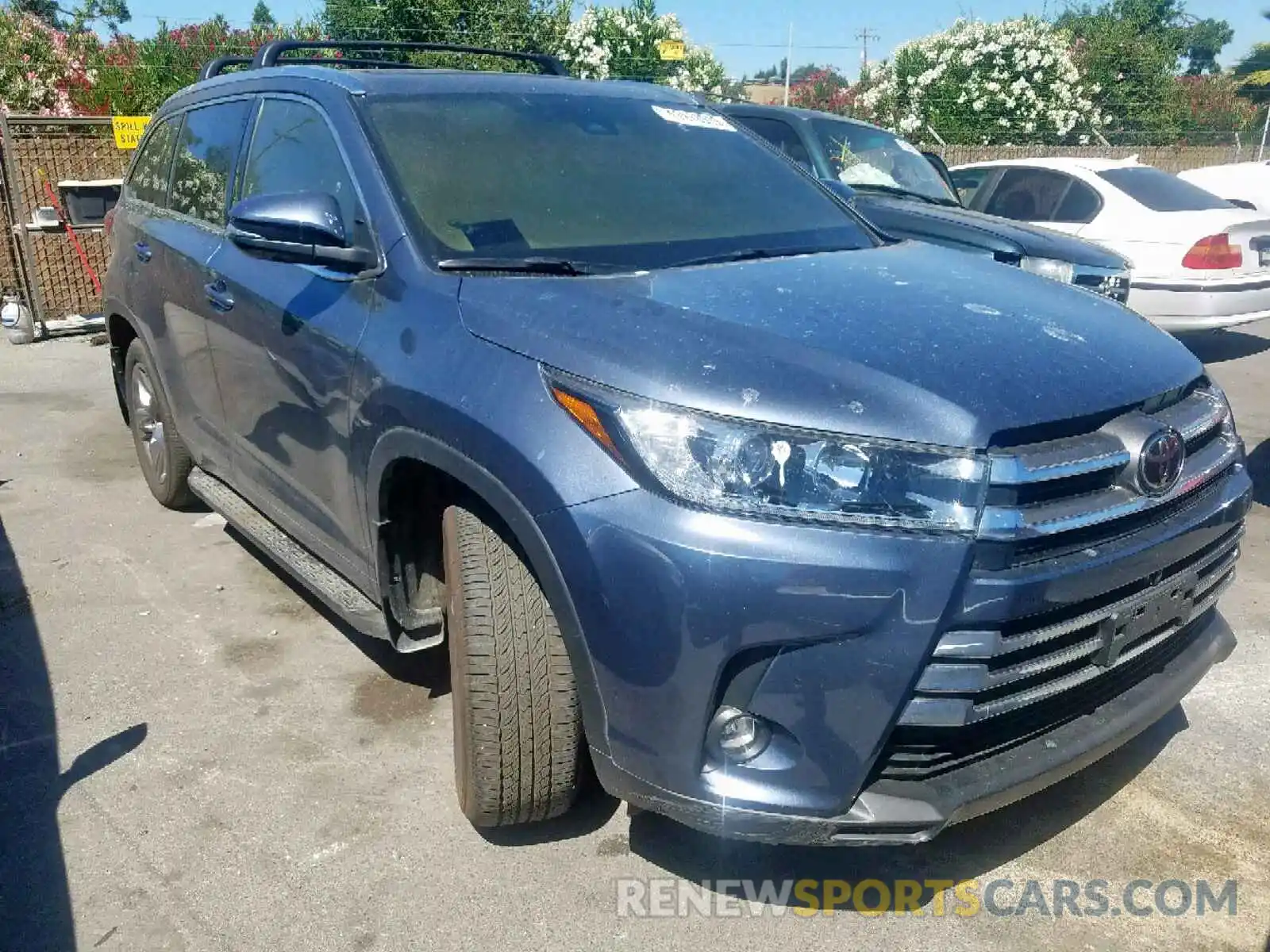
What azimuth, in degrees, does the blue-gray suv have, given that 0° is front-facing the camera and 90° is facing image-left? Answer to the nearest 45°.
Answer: approximately 315°

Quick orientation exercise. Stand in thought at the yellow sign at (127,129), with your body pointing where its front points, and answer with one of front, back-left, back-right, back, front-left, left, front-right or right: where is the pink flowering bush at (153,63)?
back

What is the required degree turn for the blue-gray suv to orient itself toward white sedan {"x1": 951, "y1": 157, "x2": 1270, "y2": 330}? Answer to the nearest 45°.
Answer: approximately 90° to its left

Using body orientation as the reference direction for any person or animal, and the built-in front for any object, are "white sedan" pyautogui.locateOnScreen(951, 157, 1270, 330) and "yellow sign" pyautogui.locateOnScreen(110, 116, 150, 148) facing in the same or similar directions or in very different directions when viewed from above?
very different directions

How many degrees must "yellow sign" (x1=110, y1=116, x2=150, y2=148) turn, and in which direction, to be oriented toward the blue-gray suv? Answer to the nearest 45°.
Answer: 0° — it already faces it

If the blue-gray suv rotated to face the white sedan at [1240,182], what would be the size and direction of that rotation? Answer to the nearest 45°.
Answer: approximately 90° to its left

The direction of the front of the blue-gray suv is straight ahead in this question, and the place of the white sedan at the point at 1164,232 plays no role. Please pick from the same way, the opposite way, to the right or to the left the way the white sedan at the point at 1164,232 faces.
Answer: the opposite way

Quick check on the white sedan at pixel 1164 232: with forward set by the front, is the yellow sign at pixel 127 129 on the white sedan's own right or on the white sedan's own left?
on the white sedan's own left

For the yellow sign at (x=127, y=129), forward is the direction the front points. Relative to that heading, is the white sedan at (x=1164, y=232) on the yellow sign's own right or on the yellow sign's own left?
on the yellow sign's own left

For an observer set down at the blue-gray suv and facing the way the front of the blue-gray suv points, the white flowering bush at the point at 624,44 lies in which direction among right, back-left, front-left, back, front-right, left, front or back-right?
back-left

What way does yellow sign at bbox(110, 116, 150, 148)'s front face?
toward the camera

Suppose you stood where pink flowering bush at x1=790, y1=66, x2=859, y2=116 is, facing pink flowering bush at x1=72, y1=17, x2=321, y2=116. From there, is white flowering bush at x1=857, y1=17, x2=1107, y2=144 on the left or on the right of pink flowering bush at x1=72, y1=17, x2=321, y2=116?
left

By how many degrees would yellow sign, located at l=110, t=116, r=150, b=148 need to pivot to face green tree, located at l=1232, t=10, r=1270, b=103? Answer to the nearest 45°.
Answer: approximately 135° to its left

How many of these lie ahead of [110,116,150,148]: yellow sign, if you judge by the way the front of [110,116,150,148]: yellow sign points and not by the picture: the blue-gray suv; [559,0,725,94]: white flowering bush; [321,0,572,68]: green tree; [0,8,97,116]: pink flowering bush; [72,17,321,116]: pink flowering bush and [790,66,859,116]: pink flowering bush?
1

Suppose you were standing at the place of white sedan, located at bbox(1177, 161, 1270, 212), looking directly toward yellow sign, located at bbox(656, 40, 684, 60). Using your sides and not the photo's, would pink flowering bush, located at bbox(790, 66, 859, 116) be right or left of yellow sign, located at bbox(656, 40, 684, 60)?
right

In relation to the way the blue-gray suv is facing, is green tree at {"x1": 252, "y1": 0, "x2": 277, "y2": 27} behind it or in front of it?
behind

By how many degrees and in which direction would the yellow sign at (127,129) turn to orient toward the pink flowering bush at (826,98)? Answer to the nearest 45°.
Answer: approximately 135° to its left

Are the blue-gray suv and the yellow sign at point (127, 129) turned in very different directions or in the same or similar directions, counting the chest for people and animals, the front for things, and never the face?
same or similar directions

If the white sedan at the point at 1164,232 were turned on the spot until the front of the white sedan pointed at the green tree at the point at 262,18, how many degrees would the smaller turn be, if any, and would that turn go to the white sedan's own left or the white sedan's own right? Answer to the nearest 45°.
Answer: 0° — it already faces it

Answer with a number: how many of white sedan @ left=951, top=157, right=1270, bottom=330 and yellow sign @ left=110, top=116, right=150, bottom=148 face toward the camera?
1

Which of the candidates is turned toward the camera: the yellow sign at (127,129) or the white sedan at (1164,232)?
the yellow sign
